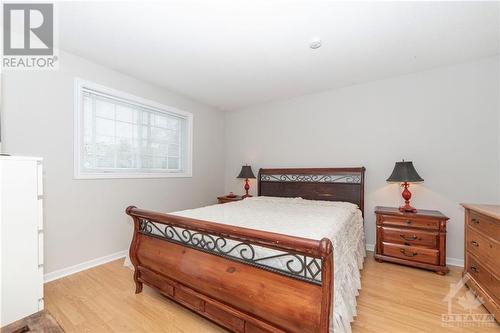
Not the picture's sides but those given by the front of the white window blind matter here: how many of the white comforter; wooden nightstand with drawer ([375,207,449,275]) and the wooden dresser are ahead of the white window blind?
3

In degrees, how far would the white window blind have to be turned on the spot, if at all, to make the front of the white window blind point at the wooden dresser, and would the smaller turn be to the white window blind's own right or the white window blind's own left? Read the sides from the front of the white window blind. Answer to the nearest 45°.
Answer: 0° — it already faces it

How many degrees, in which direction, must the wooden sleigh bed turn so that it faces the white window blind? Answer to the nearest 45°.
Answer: approximately 90° to its right

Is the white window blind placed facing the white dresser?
no

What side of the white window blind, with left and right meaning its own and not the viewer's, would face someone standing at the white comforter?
front

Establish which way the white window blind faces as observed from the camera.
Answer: facing the viewer and to the right of the viewer

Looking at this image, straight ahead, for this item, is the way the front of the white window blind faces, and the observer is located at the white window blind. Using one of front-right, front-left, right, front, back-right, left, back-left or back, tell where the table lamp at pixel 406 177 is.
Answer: front

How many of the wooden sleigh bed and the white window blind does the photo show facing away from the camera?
0

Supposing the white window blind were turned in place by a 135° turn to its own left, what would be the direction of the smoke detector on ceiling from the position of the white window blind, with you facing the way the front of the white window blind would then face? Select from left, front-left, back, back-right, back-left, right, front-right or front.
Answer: back-right

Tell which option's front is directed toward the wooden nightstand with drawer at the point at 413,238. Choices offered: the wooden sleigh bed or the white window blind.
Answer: the white window blind

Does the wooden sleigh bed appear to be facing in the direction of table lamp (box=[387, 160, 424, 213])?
no

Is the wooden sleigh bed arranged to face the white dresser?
no

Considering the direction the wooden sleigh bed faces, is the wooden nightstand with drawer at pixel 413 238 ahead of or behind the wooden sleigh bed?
behind

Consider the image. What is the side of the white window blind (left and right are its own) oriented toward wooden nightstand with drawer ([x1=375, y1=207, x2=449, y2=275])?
front
